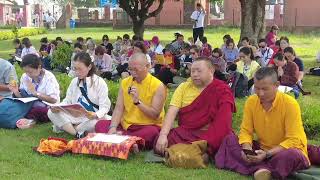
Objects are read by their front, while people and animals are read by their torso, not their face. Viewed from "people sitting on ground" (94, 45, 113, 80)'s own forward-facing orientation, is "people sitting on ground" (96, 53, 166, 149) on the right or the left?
on their left

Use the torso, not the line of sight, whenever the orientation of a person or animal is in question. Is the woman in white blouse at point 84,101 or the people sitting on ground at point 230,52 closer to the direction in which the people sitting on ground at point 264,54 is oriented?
the woman in white blouse

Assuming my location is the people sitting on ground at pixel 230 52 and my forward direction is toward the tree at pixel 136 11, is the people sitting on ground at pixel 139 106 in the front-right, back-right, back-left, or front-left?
back-left

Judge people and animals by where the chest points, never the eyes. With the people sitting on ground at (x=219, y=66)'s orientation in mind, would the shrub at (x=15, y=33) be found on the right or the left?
on their right

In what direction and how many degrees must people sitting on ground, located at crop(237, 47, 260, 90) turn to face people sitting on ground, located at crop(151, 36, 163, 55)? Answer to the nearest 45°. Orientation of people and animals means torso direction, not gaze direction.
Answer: approximately 90° to their right

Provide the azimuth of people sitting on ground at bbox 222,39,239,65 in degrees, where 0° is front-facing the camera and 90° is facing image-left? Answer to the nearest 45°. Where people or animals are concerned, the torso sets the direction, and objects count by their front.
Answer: approximately 0°

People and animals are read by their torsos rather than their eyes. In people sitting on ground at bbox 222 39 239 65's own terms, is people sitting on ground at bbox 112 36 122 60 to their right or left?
on their right

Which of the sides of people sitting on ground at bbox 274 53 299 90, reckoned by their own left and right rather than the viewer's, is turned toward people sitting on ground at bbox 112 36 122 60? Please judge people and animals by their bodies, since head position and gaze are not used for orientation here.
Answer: right
